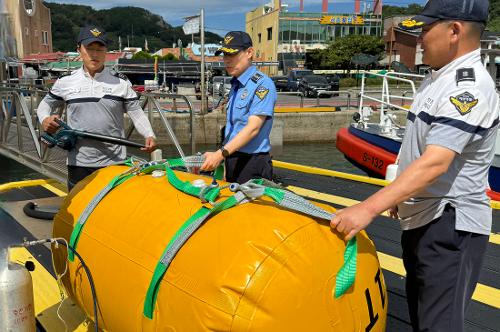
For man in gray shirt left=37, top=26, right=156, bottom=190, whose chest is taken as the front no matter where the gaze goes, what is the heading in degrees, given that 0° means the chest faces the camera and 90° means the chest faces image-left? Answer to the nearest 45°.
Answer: approximately 0°

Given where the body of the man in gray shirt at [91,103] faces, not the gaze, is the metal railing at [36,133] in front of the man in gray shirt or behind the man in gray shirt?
behind

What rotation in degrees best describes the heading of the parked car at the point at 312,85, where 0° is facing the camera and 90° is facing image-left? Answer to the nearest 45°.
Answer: approximately 315°

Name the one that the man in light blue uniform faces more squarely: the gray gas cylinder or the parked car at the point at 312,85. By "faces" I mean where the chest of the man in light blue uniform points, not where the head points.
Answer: the gray gas cylinder

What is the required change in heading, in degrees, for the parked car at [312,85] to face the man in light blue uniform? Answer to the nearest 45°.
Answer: approximately 45° to its right

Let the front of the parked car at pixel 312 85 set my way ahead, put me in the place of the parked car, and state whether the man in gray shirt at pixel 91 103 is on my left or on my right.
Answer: on my right

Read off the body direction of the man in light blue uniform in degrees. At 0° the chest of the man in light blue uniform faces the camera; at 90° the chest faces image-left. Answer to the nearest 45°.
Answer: approximately 45°

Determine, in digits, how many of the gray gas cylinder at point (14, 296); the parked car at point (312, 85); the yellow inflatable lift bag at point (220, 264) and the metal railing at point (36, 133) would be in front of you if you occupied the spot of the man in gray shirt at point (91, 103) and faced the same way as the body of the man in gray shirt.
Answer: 2

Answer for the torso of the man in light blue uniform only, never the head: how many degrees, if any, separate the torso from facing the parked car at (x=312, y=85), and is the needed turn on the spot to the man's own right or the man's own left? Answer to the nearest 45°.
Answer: approximately 135° to the man's own right
